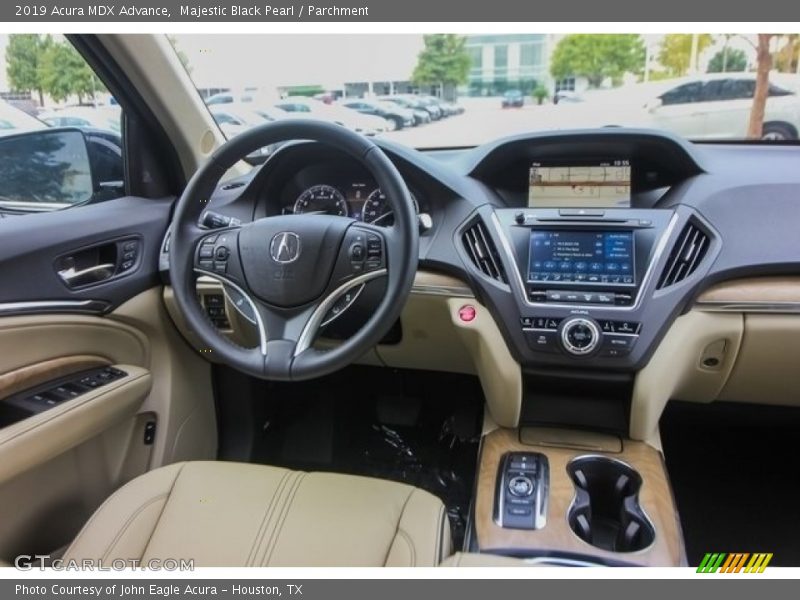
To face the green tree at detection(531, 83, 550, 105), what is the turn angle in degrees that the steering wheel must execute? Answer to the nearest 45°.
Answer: approximately 135° to its left

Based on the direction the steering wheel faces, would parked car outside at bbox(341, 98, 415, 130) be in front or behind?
behind

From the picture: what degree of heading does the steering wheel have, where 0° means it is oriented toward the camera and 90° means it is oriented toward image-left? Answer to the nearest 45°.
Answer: approximately 0°

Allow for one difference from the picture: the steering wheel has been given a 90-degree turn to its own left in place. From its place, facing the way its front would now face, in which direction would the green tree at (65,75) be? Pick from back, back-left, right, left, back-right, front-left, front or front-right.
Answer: back-left

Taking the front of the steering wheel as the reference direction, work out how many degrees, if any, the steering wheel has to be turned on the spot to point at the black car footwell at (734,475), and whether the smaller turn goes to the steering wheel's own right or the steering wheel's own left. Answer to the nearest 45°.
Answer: approximately 90° to the steering wheel's own left

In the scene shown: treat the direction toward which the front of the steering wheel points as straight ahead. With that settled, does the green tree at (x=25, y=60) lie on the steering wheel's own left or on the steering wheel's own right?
on the steering wheel's own right

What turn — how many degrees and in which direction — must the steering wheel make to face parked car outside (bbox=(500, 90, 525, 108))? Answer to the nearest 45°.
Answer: approximately 135° to its left

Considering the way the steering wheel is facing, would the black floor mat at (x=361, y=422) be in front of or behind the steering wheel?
behind
